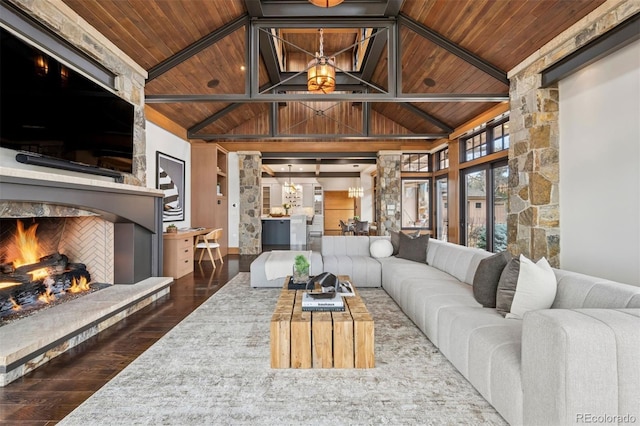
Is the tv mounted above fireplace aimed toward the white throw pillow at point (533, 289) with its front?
yes

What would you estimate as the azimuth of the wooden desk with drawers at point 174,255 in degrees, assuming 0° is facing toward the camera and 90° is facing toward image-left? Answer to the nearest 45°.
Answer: approximately 315°

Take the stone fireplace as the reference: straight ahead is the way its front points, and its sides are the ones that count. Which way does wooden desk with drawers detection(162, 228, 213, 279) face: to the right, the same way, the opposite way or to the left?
the same way

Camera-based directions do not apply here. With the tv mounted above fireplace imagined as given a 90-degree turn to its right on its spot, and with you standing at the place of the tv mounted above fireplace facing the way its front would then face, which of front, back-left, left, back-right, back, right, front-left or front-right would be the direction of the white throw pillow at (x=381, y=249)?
back-left

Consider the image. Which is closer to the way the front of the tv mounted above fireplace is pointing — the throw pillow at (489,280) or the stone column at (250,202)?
the throw pillow

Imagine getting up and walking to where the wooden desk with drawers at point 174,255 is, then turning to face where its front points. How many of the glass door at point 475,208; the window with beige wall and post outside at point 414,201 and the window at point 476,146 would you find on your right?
0

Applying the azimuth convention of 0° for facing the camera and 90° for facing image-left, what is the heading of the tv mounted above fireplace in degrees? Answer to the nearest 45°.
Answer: approximately 315°

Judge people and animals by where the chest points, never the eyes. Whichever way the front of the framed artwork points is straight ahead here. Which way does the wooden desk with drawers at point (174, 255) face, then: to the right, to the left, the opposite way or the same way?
the same way

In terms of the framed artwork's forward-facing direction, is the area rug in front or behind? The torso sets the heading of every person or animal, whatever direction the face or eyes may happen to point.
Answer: in front

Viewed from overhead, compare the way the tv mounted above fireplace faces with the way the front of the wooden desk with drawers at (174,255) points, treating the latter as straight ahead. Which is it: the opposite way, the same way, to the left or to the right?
the same way

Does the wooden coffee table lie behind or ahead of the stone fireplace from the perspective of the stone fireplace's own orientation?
ahead

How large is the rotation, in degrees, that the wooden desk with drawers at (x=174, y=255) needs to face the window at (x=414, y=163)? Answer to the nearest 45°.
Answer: approximately 45° to its left

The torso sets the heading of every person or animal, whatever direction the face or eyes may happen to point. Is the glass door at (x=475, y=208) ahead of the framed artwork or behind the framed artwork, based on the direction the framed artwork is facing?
ahead

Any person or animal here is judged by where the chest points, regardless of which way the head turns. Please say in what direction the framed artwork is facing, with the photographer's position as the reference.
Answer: facing the viewer and to the right of the viewer

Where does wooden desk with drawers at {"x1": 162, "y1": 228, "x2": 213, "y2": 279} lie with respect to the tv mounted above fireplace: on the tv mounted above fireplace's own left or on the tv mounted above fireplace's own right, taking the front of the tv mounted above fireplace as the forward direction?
on the tv mounted above fireplace's own left

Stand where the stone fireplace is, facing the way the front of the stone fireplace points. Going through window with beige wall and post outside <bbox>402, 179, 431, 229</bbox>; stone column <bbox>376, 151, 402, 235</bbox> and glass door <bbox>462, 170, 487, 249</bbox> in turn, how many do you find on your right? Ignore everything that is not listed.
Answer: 0

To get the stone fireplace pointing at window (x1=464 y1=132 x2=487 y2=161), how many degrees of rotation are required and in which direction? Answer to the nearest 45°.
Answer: approximately 45° to its left
